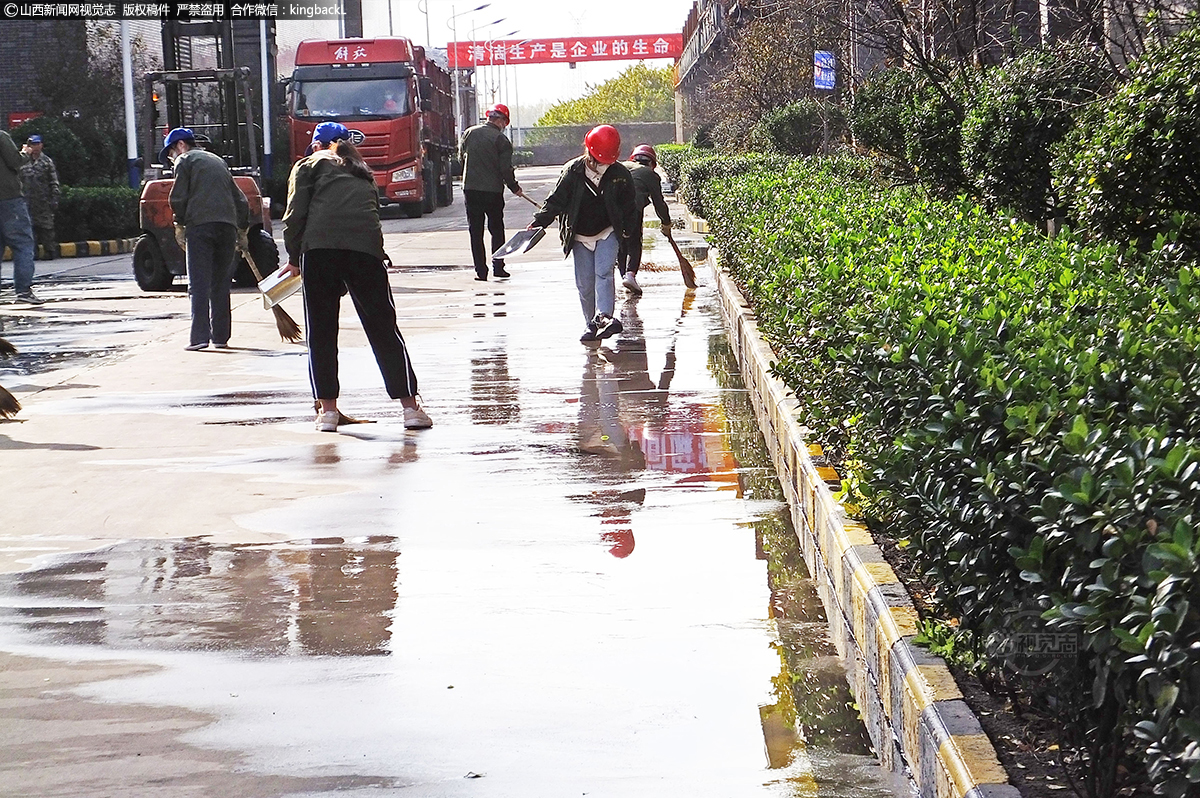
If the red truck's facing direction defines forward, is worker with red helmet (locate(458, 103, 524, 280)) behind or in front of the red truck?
in front

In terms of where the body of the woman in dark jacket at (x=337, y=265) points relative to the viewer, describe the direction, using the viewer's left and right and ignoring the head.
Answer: facing away from the viewer

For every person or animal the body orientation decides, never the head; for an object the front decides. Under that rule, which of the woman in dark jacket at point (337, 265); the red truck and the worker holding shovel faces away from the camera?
the woman in dark jacket

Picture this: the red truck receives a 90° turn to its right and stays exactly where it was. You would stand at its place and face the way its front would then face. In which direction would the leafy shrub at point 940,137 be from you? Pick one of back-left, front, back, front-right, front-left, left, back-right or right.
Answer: left

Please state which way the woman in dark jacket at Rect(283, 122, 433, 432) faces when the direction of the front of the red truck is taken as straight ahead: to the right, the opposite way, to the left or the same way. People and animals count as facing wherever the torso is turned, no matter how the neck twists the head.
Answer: the opposite way

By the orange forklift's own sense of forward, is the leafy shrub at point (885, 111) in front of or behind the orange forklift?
in front

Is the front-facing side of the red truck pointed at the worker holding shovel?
yes

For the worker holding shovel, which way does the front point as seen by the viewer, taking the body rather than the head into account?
toward the camera

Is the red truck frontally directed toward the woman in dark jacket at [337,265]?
yes
